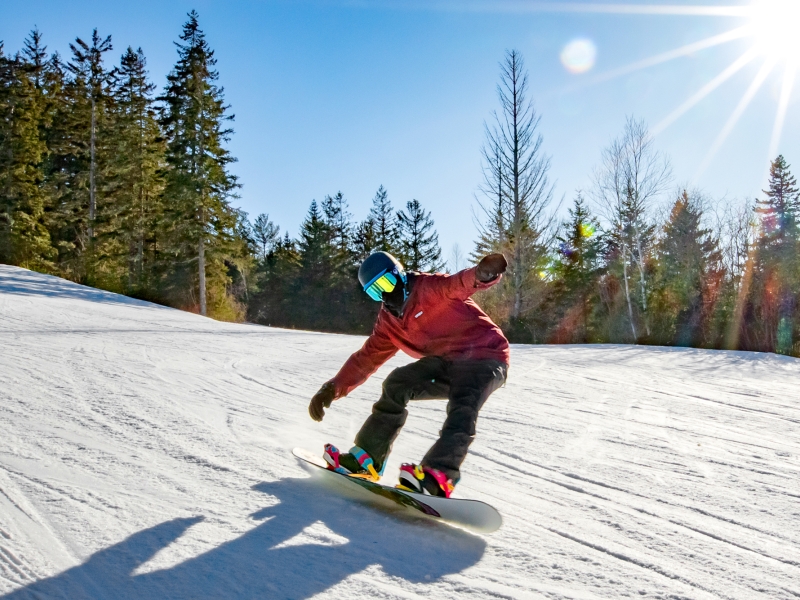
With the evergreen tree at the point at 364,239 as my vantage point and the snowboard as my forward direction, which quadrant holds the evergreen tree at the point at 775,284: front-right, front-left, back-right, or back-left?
front-left

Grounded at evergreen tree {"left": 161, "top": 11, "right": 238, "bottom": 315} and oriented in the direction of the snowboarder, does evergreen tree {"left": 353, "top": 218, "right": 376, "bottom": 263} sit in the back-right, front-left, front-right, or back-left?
back-left

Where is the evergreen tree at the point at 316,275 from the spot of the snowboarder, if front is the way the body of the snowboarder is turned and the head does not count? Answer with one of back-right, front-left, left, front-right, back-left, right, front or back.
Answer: back-right

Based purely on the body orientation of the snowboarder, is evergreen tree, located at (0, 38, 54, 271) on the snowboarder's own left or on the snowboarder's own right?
on the snowboarder's own right

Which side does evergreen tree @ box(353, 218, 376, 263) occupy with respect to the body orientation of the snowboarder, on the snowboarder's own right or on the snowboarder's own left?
on the snowboarder's own right

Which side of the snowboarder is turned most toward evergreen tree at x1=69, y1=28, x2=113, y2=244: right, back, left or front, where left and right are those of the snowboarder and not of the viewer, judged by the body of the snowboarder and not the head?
right

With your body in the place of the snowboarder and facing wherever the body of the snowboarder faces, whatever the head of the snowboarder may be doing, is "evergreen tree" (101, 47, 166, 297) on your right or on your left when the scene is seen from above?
on your right

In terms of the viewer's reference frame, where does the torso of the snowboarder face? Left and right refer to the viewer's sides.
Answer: facing the viewer and to the left of the viewer
